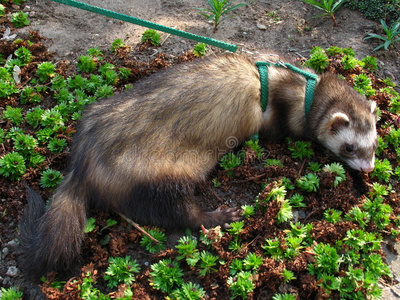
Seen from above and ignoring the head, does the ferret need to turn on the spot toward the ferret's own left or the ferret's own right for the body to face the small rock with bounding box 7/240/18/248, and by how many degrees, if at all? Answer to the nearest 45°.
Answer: approximately 135° to the ferret's own right

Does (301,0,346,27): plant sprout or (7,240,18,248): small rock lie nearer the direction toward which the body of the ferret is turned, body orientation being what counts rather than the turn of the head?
the plant sprout

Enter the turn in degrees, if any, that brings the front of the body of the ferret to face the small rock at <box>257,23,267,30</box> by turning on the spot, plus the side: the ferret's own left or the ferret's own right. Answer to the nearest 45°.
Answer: approximately 90° to the ferret's own left

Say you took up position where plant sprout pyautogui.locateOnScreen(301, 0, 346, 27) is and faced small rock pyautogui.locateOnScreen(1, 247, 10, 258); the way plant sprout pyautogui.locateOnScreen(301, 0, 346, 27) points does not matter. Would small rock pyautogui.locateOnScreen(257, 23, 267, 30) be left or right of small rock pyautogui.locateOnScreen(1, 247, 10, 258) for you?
right

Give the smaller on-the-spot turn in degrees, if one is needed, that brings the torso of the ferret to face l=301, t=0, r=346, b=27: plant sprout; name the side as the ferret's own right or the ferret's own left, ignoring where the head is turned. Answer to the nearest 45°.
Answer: approximately 45° to the ferret's own left

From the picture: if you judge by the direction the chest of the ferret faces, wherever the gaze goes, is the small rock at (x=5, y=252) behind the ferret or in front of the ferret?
behind

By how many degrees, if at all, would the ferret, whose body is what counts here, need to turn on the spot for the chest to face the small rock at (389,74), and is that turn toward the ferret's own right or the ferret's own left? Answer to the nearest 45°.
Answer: approximately 45° to the ferret's own left

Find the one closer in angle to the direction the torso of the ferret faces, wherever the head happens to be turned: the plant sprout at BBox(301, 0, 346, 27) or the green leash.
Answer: the plant sprout

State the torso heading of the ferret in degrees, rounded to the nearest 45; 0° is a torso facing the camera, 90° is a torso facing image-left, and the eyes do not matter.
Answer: approximately 270°
